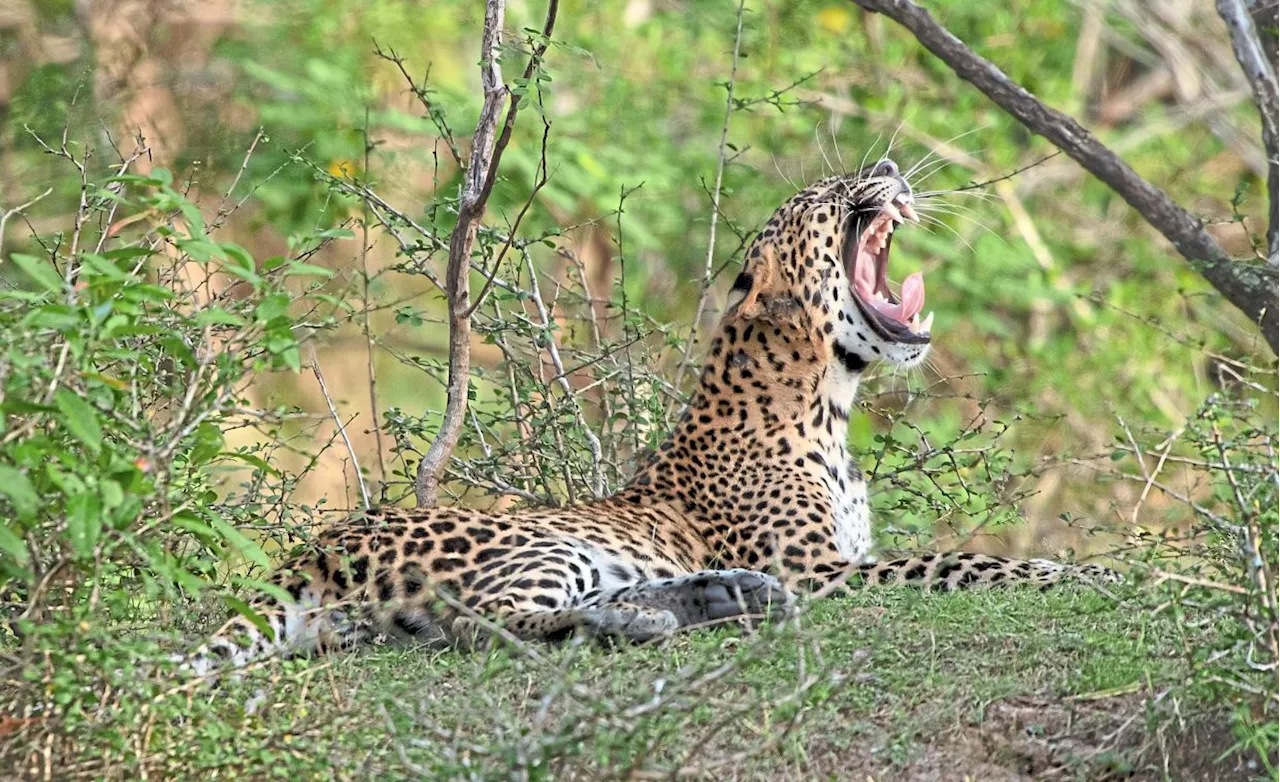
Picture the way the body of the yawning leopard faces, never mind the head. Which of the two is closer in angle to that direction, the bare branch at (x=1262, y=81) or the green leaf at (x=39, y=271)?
the bare branch

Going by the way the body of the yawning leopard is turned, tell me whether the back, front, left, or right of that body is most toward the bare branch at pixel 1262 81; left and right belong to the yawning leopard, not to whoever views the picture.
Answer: front

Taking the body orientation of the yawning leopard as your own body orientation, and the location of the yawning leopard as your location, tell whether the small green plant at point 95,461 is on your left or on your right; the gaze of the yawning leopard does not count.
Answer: on your right

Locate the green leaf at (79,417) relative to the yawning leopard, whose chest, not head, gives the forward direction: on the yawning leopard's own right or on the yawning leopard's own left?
on the yawning leopard's own right

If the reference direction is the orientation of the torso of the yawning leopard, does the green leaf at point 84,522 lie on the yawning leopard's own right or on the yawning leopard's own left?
on the yawning leopard's own right

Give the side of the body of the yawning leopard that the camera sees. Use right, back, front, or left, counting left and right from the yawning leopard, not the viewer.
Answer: right

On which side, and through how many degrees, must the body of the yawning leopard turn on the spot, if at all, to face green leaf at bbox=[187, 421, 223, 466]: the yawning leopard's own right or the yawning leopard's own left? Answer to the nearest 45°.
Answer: approximately 135° to the yawning leopard's own right

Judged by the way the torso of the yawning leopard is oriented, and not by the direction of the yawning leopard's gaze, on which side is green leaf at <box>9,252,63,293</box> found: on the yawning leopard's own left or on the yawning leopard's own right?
on the yawning leopard's own right
